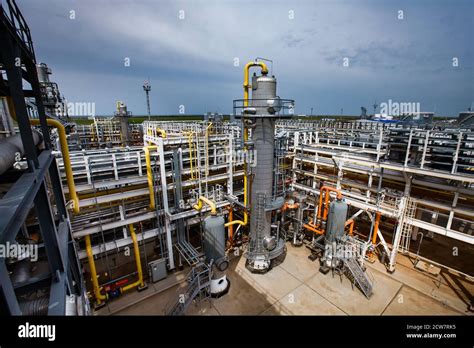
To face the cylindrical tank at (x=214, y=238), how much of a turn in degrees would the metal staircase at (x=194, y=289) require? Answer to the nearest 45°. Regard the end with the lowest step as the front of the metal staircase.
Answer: approximately 180°

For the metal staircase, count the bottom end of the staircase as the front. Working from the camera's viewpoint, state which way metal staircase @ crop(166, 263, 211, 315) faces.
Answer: facing the viewer and to the left of the viewer

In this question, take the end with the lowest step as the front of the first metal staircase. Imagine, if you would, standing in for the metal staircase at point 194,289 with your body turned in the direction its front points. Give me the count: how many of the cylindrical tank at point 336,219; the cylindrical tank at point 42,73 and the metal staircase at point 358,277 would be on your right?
1

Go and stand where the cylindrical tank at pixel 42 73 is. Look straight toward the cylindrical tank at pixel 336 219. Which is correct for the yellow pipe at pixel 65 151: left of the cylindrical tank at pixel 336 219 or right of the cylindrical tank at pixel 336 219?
right

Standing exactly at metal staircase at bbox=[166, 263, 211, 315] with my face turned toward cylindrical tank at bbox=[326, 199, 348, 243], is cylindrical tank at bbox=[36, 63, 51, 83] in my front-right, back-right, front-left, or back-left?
back-left

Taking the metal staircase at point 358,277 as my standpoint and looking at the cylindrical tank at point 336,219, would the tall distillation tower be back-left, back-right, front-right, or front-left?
front-left
